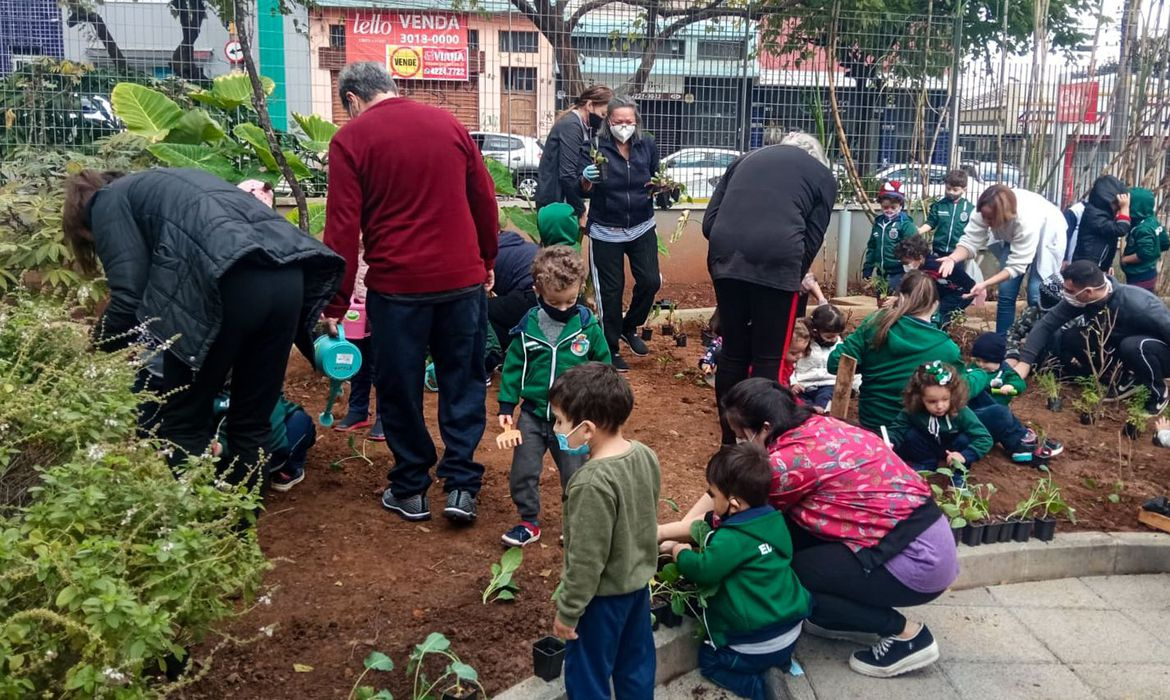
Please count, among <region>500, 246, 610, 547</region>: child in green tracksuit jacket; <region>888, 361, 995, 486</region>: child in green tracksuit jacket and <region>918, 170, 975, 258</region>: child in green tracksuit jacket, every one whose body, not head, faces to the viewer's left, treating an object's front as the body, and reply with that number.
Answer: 0

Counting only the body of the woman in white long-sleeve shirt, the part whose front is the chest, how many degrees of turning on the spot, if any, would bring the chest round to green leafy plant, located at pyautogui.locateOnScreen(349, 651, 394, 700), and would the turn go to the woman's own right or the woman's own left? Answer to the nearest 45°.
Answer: approximately 45° to the woman's own left

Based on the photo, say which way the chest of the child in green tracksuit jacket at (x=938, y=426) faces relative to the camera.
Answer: toward the camera

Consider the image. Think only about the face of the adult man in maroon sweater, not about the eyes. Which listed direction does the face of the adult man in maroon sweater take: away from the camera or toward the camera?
away from the camera

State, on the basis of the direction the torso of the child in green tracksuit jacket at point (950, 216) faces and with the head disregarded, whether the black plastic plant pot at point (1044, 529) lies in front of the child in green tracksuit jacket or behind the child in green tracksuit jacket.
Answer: in front

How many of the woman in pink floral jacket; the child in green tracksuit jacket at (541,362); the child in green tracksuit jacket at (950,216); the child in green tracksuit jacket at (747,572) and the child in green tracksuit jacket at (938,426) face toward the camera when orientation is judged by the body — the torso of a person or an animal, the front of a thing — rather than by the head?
3

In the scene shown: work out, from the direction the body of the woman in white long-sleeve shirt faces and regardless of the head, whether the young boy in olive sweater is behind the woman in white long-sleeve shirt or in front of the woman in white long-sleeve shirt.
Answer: in front

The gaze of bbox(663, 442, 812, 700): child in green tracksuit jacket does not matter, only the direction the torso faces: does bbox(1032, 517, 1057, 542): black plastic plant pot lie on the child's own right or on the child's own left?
on the child's own right

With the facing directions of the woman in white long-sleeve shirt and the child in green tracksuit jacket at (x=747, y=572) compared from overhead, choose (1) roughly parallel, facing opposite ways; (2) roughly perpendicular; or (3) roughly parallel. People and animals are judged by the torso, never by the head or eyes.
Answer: roughly perpendicular

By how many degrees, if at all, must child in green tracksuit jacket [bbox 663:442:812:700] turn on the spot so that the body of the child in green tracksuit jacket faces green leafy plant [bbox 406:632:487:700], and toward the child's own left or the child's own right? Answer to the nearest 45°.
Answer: approximately 90° to the child's own left

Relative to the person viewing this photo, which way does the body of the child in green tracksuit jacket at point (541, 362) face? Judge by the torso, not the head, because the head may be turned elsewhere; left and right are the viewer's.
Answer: facing the viewer

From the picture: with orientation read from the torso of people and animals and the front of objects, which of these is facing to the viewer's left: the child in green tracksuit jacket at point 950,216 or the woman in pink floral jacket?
the woman in pink floral jacket

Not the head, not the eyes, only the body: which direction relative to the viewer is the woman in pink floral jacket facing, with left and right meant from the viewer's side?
facing to the left of the viewer

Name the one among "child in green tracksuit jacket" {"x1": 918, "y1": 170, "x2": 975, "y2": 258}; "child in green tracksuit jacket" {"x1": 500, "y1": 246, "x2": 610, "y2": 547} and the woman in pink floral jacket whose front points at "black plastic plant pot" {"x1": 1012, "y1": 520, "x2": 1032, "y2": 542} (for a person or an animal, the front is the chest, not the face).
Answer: "child in green tracksuit jacket" {"x1": 918, "y1": 170, "x2": 975, "y2": 258}
